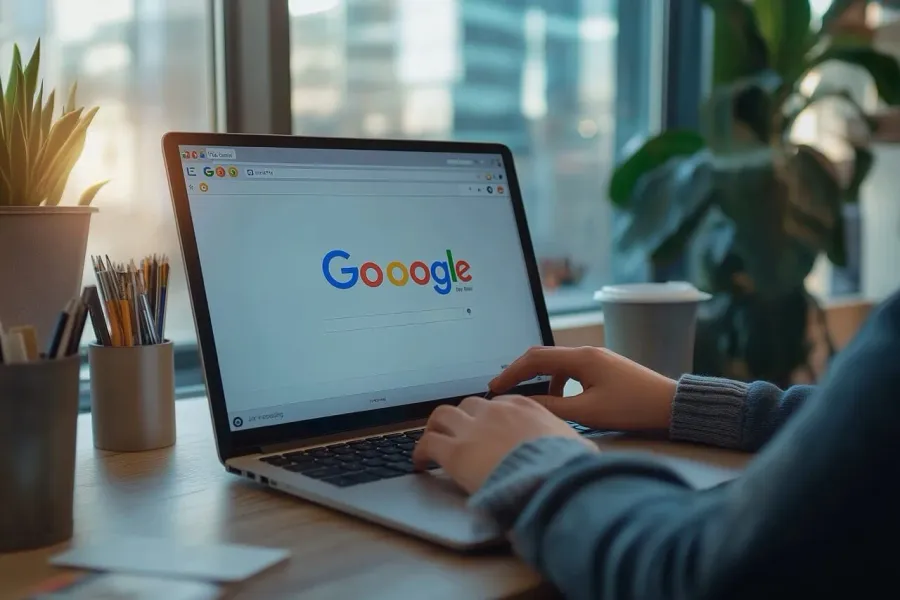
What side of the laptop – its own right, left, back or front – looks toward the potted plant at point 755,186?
left

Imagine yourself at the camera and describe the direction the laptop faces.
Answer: facing the viewer and to the right of the viewer

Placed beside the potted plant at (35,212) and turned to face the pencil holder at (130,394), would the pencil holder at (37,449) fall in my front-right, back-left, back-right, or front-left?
front-right
